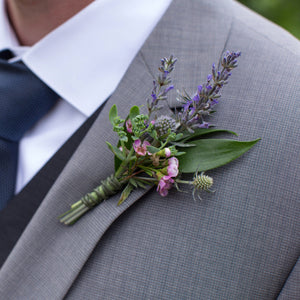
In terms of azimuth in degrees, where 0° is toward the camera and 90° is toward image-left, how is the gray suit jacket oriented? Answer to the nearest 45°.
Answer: approximately 0°
